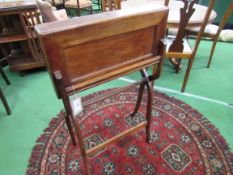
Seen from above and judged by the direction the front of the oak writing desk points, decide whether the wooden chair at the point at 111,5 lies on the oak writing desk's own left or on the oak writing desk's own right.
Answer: on the oak writing desk's own left

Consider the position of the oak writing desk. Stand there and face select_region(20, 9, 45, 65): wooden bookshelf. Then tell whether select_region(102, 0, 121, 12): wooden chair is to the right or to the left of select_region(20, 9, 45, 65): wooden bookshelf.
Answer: right

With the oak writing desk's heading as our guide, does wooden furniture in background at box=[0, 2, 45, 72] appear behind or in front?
behind

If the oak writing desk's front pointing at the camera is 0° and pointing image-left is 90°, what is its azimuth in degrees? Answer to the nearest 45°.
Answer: approximately 315°

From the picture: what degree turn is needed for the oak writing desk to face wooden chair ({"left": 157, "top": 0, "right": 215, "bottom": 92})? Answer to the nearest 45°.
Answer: approximately 90° to its left

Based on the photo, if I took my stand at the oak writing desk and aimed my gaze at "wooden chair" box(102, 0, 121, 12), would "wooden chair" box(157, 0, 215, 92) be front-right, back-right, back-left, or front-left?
front-right

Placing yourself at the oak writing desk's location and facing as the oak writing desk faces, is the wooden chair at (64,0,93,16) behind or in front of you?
behind

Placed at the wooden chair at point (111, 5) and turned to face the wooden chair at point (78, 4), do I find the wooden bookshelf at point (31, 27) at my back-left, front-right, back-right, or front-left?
front-left
